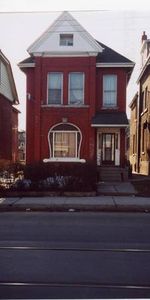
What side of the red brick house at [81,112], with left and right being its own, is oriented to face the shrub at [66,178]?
front

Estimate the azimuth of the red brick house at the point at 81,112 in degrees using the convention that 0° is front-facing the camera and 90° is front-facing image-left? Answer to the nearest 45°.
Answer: approximately 0°
